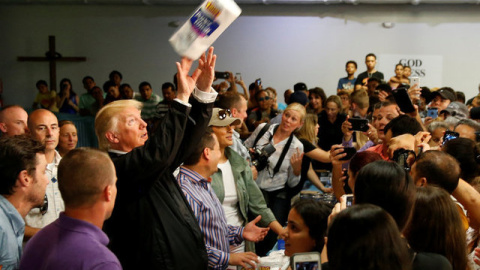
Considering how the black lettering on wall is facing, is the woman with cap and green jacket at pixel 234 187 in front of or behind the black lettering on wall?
in front

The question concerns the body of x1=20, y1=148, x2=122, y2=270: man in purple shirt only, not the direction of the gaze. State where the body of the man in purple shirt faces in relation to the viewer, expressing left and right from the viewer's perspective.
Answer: facing away from the viewer and to the right of the viewer

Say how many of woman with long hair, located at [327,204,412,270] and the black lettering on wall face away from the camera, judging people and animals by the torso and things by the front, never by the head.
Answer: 1

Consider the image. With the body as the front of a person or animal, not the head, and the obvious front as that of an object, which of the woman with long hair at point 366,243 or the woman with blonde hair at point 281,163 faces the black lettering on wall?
the woman with long hair

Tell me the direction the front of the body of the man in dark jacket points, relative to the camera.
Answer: to the viewer's right

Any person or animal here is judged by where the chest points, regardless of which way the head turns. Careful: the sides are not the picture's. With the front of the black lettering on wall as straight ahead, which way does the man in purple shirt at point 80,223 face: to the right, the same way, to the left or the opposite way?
the opposite way

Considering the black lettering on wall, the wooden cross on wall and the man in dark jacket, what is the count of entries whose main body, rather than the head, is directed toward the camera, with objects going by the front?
2

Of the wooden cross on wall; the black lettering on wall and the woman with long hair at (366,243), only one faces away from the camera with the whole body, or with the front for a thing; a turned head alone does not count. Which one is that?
the woman with long hair

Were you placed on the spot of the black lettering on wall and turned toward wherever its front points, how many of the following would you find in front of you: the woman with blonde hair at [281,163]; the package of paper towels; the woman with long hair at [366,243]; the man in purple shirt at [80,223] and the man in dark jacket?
5
